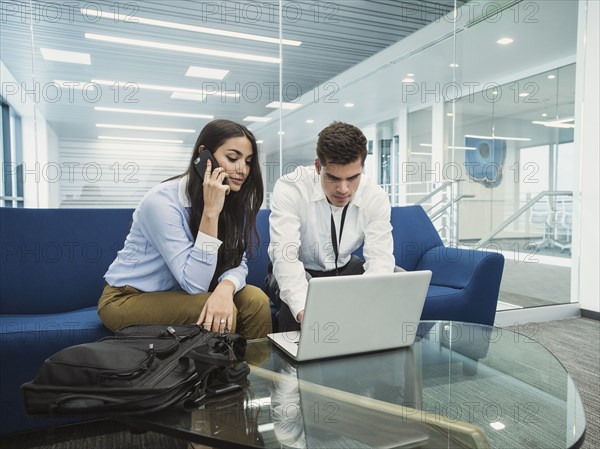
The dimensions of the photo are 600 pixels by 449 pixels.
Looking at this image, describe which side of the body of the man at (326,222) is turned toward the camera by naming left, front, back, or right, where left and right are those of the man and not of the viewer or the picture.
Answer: front

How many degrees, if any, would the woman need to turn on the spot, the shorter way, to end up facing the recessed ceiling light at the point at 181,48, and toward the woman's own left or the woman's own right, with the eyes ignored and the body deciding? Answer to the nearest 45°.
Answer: approximately 135° to the woman's own left

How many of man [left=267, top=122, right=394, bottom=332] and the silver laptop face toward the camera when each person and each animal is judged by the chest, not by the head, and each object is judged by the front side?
1

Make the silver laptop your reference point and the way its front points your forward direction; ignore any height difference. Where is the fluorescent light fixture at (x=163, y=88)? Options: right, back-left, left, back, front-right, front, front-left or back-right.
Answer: front

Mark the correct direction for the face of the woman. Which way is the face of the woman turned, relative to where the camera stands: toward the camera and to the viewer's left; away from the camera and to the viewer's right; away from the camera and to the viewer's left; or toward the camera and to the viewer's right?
toward the camera and to the viewer's right

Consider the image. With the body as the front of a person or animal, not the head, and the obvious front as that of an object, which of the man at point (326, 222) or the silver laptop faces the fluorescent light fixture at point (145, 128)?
the silver laptop

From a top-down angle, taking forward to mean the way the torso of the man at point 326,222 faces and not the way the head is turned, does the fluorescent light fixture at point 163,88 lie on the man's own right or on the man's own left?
on the man's own right

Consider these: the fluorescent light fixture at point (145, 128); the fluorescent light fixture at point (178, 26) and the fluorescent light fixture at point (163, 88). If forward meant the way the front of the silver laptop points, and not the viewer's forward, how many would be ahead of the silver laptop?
3

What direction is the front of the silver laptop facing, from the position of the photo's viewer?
facing away from the viewer and to the left of the viewer

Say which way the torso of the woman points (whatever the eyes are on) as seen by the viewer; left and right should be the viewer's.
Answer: facing the viewer and to the right of the viewer

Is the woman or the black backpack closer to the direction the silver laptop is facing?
the woman

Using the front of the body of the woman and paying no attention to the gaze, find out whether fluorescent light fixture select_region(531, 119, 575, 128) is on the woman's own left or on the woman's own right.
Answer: on the woman's own left

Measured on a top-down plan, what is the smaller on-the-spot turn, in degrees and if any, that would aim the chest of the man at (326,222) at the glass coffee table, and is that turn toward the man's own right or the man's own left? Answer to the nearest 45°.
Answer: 0° — they already face it

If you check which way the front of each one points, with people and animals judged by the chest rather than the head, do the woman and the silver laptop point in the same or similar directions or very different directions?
very different directions

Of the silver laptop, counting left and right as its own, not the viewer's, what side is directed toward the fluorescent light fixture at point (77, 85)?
front
